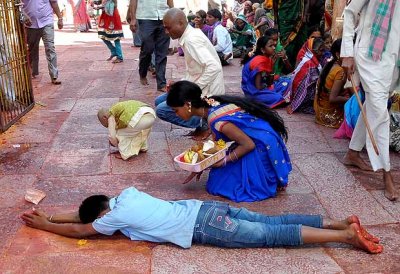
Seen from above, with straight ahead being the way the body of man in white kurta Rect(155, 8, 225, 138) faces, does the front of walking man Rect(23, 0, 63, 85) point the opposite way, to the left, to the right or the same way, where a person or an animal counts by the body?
to the left

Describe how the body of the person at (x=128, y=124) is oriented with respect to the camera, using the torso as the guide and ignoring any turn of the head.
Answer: to the viewer's left

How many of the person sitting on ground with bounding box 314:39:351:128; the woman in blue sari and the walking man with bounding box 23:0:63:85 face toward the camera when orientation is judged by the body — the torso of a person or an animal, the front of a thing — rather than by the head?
1

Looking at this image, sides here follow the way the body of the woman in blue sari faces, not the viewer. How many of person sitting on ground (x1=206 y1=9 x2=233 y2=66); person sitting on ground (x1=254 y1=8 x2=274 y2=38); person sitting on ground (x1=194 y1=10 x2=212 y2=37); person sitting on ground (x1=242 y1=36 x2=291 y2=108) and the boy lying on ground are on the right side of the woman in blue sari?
4

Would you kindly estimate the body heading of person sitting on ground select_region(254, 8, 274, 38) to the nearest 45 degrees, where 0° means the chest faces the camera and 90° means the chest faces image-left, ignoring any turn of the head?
approximately 45°

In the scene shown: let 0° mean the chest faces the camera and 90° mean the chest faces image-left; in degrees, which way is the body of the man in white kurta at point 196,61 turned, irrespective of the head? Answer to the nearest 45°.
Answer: approximately 90°

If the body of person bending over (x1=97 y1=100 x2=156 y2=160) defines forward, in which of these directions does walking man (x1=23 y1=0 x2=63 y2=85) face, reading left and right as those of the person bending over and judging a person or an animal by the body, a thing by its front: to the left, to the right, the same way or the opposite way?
to the left

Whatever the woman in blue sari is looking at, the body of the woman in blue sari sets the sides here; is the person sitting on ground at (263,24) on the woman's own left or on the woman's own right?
on the woman's own right

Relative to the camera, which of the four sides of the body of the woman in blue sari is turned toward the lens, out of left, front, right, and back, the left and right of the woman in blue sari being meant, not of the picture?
left
